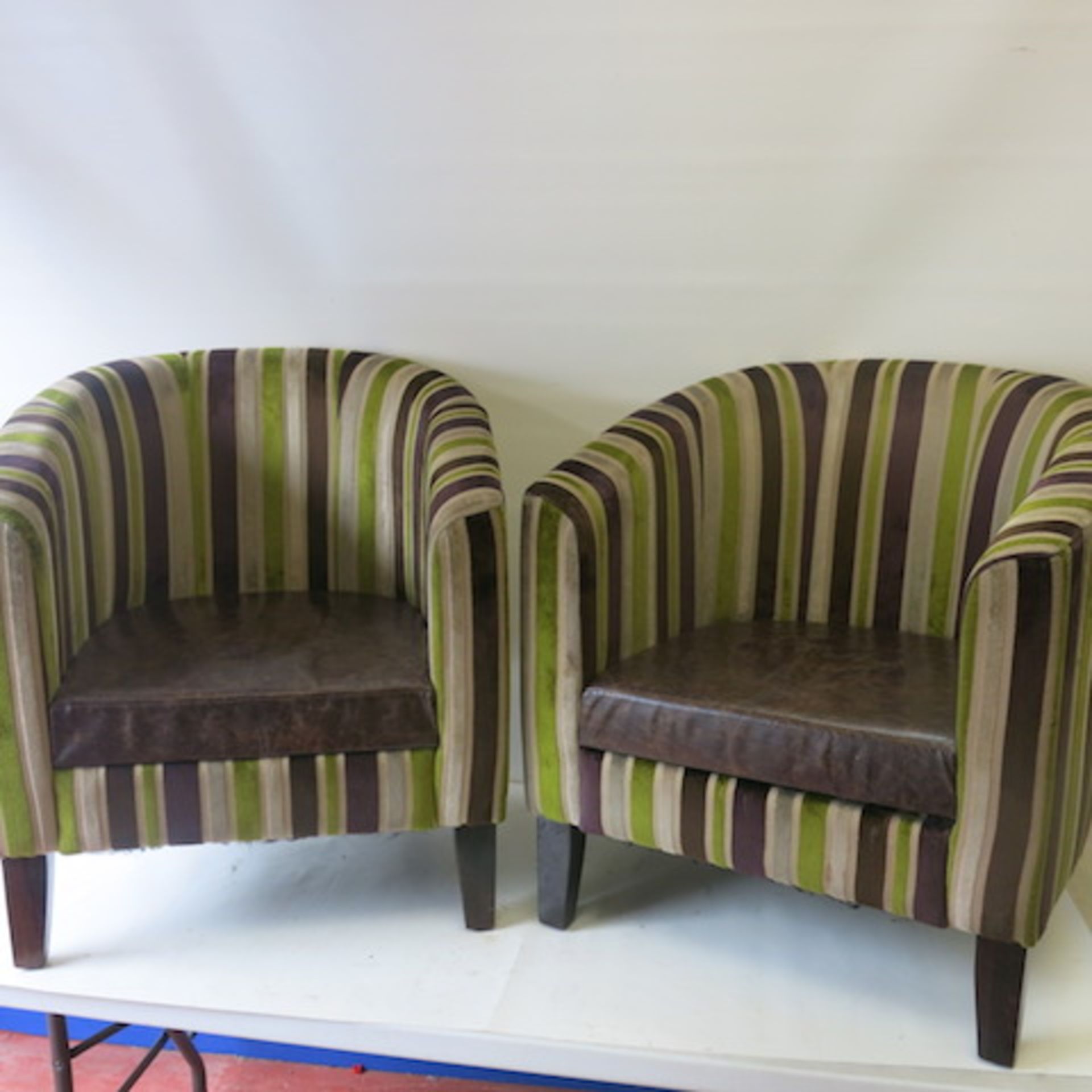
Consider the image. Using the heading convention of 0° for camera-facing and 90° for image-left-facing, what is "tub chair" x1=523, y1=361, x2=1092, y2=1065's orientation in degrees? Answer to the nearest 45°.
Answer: approximately 45°

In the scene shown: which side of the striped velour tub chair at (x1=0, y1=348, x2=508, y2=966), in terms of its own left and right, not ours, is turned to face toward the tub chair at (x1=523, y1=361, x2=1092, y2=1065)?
left

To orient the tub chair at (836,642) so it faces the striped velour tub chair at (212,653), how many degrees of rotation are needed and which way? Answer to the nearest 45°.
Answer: approximately 45° to its right

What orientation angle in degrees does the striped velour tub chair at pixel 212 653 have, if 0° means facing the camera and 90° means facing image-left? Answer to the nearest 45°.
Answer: approximately 0°
